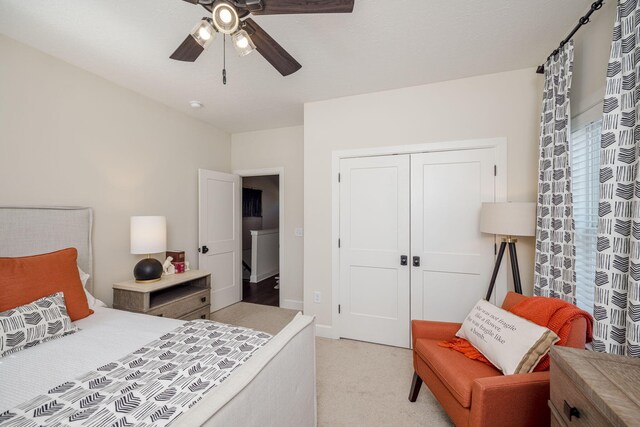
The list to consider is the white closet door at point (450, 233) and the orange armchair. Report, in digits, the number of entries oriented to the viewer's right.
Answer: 0

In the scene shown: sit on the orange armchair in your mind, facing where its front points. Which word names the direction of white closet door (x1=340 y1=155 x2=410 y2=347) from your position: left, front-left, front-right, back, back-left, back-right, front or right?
right

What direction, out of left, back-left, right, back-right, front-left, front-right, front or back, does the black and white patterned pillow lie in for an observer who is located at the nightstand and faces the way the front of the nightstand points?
right

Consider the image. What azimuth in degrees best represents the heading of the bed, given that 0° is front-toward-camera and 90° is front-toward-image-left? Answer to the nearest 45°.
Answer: approximately 315°

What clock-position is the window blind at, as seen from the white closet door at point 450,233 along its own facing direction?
The window blind is roughly at 10 o'clock from the white closet door.

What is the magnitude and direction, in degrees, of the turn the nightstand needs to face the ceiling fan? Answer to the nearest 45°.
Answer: approximately 45° to its right

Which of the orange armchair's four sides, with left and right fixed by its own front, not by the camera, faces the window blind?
back

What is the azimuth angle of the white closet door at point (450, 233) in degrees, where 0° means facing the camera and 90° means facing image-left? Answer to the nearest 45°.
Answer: approximately 0°

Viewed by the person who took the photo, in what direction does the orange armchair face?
facing the viewer and to the left of the viewer

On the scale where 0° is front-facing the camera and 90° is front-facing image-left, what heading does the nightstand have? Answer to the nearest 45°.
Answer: approximately 315°

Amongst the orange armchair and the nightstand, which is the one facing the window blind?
the nightstand

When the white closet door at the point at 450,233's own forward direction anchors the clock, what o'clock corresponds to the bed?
The bed is roughly at 1 o'clock from the white closet door.

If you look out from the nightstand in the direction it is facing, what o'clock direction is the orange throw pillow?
The orange throw pillow is roughly at 3 o'clock from the nightstand.

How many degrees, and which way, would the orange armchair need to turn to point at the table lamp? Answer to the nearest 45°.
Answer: approximately 45° to its right

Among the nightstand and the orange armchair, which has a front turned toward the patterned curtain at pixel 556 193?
the nightstand

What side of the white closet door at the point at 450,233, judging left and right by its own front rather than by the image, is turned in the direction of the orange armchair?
front
